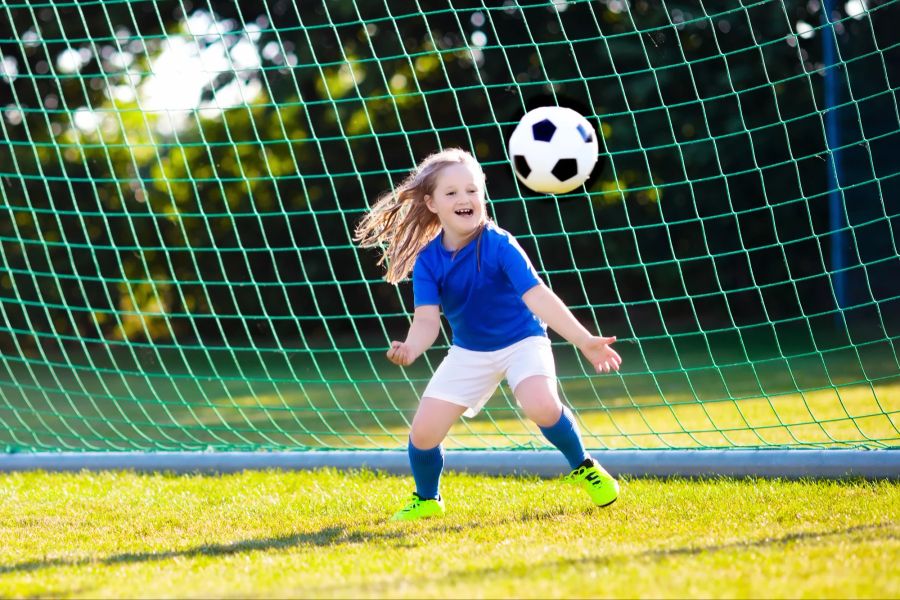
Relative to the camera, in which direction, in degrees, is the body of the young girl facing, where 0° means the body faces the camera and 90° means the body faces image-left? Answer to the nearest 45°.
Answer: approximately 0°

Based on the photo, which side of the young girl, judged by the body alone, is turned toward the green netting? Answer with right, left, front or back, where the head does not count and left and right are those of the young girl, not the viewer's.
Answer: back
